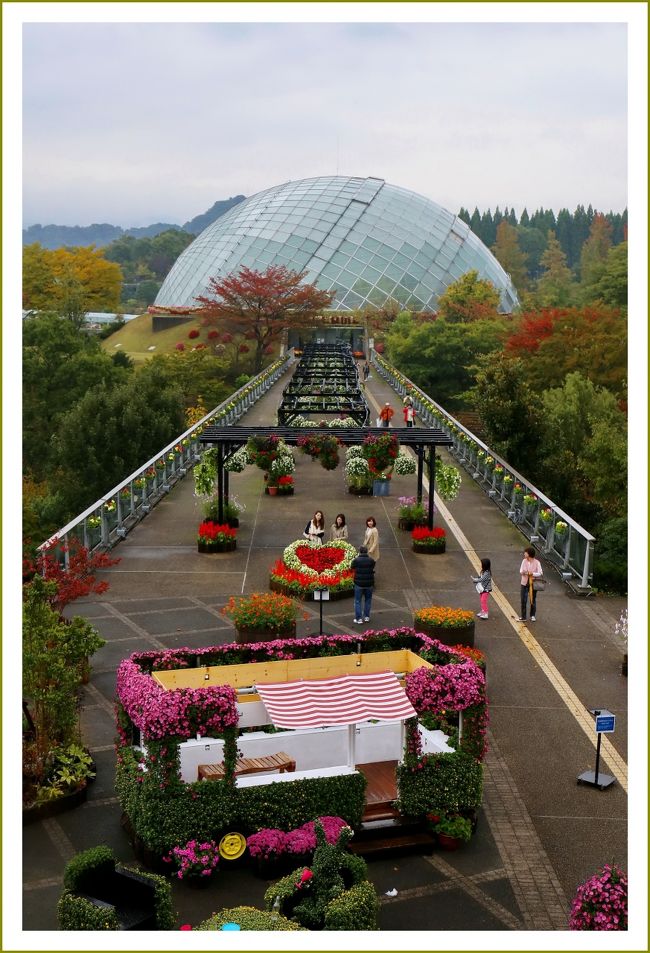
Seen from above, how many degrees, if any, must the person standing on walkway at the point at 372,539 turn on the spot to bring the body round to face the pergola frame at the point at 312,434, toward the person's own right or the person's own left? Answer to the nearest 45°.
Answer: approximately 135° to the person's own right

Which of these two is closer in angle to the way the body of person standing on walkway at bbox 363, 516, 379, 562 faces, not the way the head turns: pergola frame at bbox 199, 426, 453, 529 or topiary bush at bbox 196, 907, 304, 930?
the topiary bush

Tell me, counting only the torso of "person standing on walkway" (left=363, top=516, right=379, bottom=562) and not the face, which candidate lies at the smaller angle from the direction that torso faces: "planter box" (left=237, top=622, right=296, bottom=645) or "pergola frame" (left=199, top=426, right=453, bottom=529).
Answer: the planter box

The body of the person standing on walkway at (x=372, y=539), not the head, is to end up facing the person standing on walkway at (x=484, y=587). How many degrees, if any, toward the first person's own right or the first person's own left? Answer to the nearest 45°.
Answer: approximately 90° to the first person's own left

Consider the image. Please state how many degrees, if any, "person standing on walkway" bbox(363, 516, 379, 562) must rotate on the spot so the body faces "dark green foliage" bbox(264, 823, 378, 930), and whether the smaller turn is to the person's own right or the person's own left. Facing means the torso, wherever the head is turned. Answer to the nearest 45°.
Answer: approximately 45° to the person's own left

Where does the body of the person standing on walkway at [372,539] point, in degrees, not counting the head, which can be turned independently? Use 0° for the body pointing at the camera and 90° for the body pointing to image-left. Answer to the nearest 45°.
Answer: approximately 45°

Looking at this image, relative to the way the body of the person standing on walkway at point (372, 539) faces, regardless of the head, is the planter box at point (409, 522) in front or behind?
behind

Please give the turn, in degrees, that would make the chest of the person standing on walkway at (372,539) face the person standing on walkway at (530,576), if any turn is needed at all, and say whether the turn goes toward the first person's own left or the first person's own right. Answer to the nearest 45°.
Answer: approximately 90° to the first person's own left

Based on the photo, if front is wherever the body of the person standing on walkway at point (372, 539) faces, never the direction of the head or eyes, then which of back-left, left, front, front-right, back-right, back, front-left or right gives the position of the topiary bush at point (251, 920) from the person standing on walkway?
front-left
